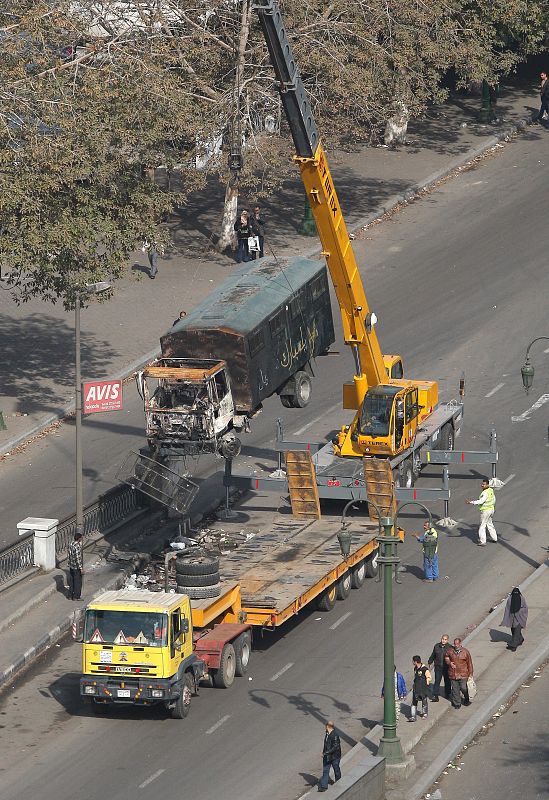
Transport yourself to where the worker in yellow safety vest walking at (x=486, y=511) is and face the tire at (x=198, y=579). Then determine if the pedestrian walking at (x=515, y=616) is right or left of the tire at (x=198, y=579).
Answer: left

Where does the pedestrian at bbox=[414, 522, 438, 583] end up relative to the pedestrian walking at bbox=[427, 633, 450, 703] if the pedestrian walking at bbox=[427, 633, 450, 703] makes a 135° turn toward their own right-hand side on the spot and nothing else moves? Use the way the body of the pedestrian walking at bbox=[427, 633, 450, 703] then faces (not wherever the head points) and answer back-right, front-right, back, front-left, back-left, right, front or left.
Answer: front-right

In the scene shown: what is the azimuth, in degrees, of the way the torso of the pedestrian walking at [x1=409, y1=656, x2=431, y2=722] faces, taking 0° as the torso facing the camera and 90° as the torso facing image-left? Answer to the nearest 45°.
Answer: approximately 45°

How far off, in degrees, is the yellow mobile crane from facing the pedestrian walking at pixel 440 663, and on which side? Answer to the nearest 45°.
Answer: approximately 45° to its left
